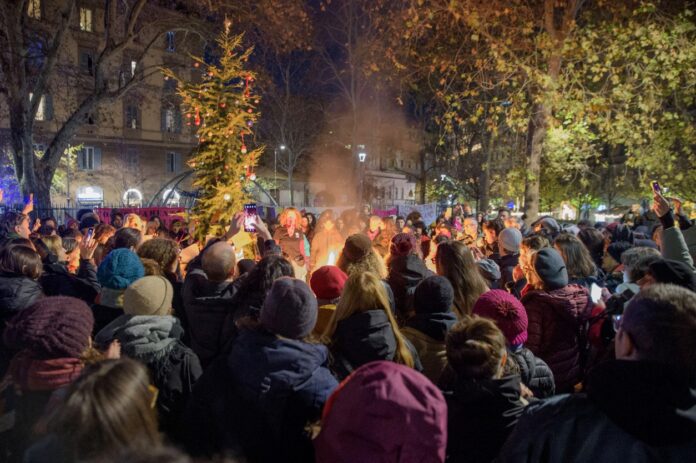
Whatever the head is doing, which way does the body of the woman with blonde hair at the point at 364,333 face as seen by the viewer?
away from the camera

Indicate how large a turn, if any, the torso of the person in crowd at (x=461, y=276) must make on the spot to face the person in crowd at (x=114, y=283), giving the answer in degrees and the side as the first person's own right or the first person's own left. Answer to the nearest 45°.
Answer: approximately 90° to the first person's own left

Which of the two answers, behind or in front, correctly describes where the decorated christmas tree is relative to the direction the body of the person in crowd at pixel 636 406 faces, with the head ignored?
in front

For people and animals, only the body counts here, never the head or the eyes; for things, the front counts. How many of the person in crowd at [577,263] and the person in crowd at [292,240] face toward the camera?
1

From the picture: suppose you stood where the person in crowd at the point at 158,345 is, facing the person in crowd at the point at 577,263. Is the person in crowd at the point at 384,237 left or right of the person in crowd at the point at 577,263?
left

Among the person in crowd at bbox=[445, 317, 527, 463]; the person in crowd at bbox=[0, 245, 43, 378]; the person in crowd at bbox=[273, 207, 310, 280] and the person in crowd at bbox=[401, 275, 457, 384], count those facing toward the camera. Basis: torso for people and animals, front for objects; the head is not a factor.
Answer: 1

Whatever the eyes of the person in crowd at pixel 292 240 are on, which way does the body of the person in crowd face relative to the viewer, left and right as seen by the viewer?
facing the viewer

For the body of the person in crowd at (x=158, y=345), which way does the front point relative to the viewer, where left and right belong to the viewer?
facing away from the viewer

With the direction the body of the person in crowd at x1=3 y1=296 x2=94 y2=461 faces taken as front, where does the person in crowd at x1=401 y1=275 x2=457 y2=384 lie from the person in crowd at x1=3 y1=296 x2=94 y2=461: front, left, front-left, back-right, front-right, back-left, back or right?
front-right

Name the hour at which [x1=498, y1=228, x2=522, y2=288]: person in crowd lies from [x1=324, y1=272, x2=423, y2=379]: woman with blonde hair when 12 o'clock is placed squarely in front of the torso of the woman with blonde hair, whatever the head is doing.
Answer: The person in crowd is roughly at 1 o'clock from the woman with blonde hair.

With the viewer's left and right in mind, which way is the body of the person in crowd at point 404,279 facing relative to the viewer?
facing away from the viewer

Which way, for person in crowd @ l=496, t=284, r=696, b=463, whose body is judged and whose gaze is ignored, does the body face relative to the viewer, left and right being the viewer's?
facing away from the viewer and to the left of the viewer

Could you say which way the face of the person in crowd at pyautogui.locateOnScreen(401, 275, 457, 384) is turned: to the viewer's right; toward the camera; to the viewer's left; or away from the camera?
away from the camera

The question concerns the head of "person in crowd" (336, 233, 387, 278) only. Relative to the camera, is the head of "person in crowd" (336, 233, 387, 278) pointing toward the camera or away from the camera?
away from the camera

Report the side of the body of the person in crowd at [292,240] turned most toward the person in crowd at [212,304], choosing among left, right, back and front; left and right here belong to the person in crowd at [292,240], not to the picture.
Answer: front

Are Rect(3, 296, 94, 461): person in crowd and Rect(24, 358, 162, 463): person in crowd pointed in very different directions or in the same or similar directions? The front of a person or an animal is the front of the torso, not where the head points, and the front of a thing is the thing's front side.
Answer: same or similar directions

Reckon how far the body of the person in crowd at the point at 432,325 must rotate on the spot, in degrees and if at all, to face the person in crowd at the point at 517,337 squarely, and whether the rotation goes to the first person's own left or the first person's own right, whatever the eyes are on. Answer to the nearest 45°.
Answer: approximately 135° to the first person's own right

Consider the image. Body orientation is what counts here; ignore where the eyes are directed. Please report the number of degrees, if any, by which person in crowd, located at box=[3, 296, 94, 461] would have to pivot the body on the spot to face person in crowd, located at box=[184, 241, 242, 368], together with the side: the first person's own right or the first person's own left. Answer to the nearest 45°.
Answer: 0° — they already face them
